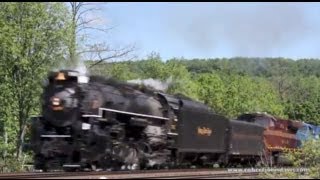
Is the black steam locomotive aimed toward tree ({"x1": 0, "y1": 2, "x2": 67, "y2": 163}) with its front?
no

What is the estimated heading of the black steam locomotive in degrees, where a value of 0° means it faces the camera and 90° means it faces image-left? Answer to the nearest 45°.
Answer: approximately 45°
